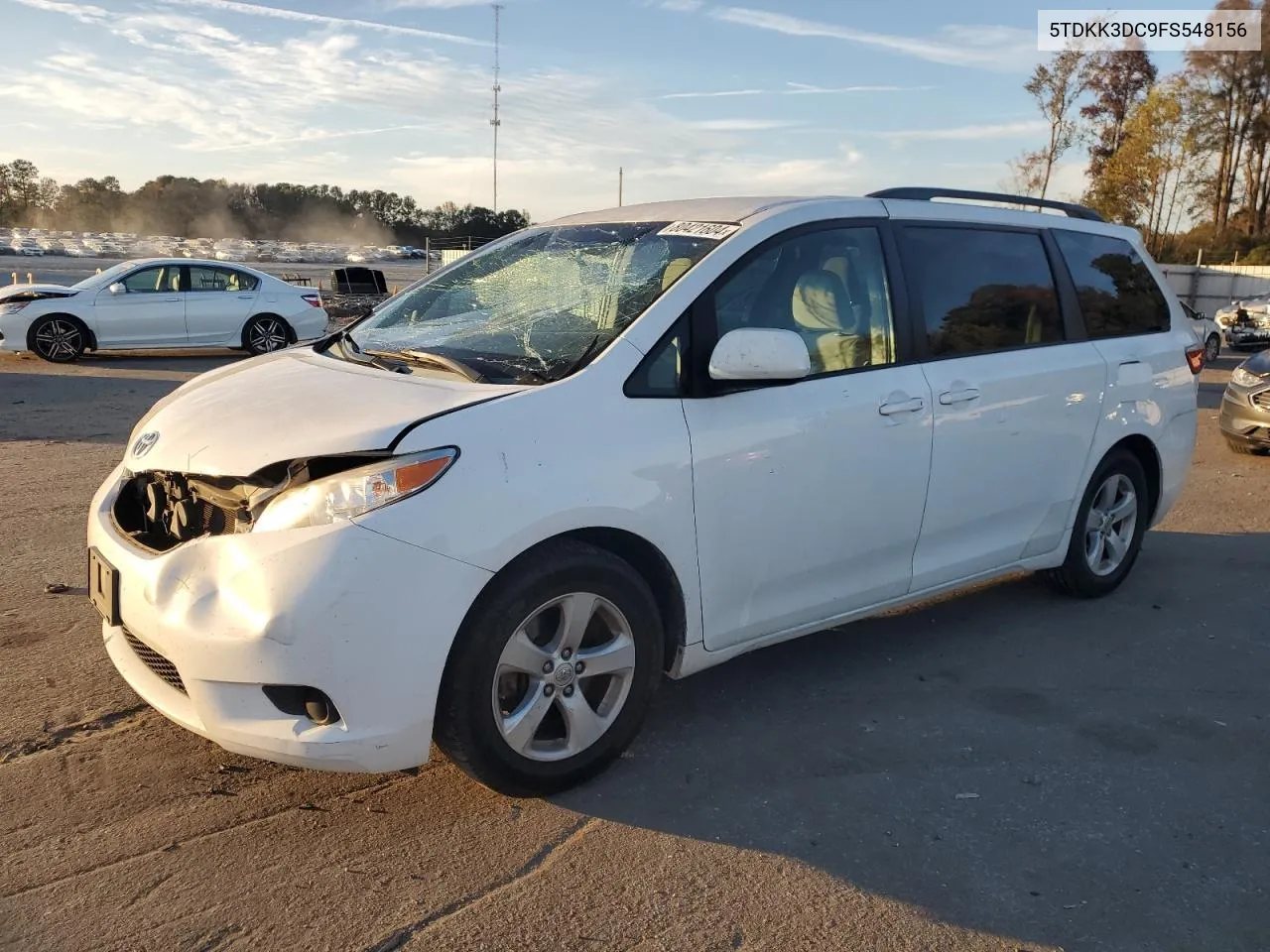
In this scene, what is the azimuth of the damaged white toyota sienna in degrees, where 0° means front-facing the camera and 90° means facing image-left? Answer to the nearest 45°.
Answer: approximately 45°

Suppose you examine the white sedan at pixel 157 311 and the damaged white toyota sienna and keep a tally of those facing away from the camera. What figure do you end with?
0

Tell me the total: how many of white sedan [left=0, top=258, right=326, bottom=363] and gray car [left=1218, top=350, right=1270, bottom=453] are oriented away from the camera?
0

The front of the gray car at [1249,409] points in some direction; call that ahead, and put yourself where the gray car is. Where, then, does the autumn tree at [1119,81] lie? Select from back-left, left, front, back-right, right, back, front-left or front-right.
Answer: back-right

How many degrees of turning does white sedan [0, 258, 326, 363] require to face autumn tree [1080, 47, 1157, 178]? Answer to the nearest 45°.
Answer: approximately 135° to its right

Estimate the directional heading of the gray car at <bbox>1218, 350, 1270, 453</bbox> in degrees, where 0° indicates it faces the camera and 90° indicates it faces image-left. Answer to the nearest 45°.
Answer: approximately 45°

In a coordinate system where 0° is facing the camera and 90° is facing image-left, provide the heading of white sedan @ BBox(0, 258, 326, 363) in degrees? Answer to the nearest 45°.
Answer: approximately 90°

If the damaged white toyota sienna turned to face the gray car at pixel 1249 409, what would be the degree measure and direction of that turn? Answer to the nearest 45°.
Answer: approximately 180°

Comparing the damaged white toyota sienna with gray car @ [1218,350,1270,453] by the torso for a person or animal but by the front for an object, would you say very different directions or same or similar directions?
same or similar directions

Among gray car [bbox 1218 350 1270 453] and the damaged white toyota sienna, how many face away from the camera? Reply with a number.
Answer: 0

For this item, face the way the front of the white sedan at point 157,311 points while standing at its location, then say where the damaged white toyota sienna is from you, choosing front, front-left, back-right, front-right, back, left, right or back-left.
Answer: left

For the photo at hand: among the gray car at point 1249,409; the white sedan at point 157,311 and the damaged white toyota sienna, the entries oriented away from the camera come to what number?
0

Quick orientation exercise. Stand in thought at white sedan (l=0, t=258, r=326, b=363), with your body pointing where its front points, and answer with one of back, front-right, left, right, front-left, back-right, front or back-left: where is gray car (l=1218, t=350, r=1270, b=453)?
back-left
